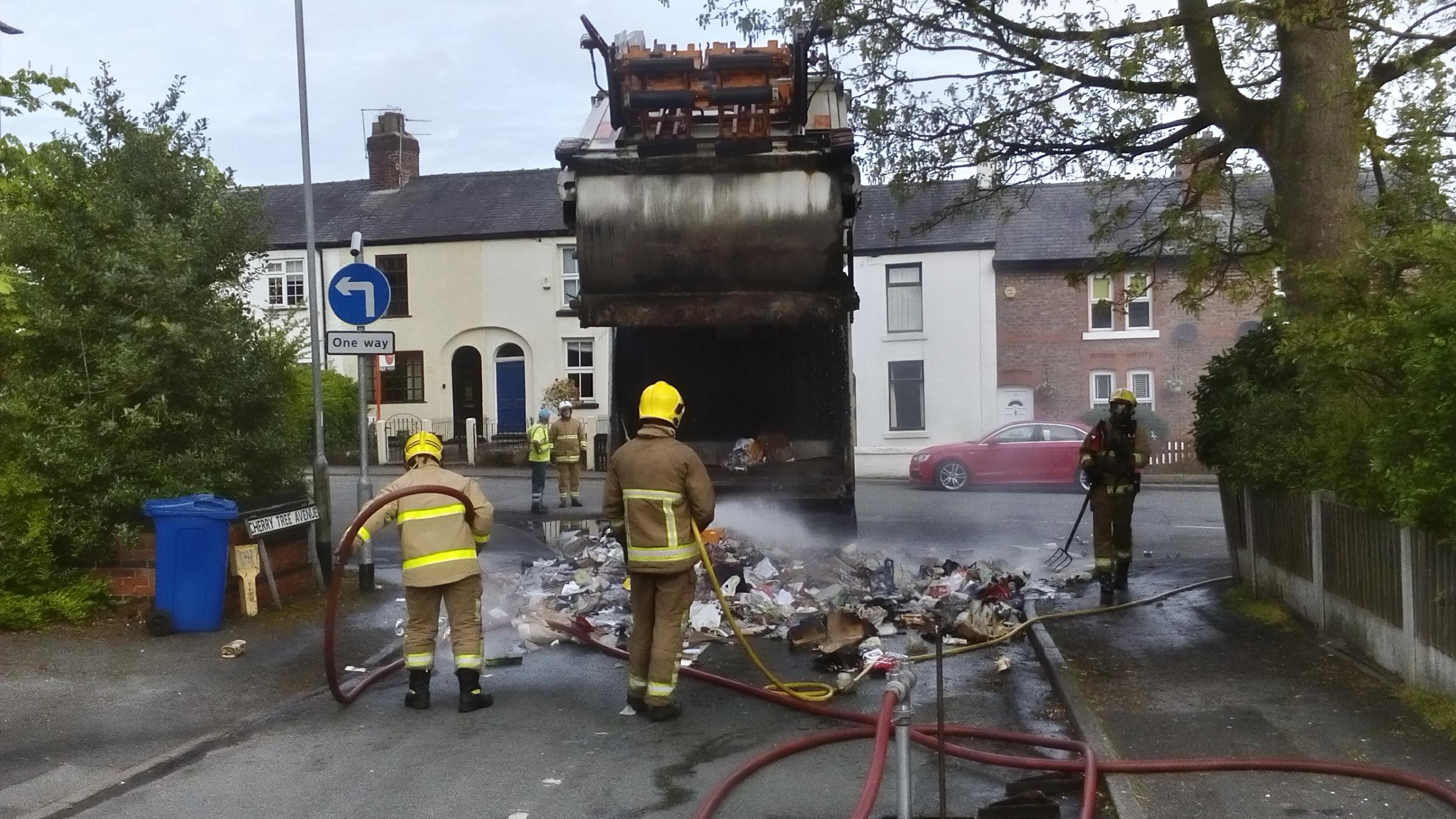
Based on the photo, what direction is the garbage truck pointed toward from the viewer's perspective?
away from the camera

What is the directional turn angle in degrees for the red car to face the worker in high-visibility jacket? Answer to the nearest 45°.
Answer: approximately 45° to its left

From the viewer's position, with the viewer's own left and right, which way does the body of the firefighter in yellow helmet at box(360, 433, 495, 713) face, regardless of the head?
facing away from the viewer

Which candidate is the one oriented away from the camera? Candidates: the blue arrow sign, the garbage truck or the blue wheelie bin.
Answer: the garbage truck

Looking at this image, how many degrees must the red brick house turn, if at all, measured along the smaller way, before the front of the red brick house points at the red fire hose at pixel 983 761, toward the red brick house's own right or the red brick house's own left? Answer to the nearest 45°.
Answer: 0° — it already faces it

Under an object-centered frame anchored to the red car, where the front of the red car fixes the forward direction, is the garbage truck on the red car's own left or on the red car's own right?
on the red car's own left

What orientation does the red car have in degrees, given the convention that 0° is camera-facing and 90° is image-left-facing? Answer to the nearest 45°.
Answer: approximately 90°
